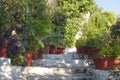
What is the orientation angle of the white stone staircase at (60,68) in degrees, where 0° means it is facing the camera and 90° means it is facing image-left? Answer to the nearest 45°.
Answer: approximately 0°

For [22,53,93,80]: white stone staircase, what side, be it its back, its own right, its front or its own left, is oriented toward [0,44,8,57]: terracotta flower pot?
right

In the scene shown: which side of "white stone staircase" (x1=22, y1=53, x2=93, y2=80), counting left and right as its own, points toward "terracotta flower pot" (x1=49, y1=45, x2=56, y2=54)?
back

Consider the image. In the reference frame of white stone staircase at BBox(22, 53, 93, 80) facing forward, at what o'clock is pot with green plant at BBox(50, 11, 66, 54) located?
The pot with green plant is roughly at 6 o'clock from the white stone staircase.

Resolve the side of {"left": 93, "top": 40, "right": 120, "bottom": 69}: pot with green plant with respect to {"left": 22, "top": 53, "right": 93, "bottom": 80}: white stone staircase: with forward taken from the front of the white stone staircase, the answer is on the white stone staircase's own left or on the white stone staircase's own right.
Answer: on the white stone staircase's own left

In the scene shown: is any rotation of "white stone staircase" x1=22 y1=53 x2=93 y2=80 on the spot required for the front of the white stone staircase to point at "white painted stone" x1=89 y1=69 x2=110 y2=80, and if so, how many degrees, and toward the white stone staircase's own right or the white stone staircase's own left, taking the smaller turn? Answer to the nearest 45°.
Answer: approximately 45° to the white stone staircase's own left

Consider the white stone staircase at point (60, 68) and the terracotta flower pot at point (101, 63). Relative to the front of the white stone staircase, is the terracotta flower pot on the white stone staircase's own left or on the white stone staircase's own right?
on the white stone staircase's own left

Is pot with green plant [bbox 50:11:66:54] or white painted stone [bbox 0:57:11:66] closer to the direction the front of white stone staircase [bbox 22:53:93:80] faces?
the white painted stone
